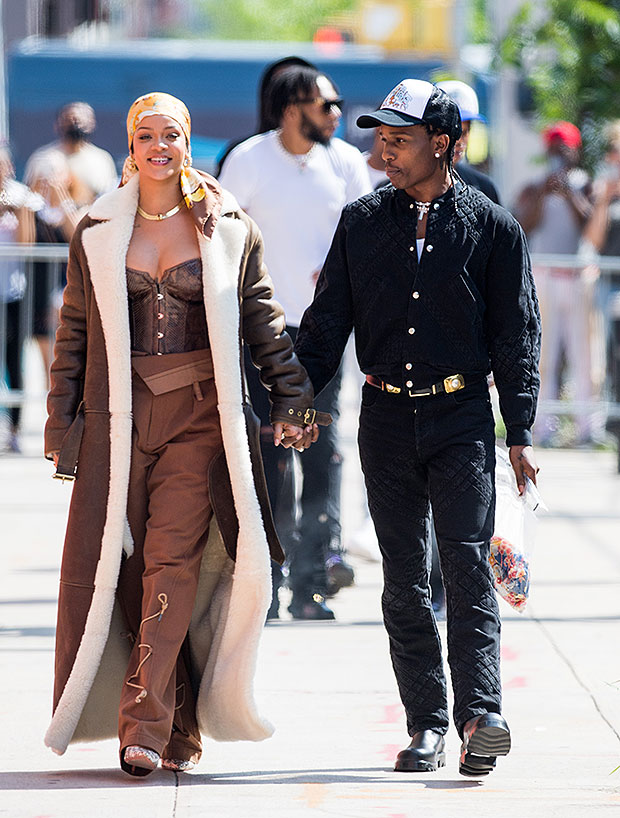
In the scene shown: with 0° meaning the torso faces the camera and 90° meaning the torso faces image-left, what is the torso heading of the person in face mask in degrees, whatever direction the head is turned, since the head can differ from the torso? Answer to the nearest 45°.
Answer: approximately 0°

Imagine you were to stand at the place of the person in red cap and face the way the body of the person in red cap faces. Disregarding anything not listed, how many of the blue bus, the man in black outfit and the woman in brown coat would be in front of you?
2

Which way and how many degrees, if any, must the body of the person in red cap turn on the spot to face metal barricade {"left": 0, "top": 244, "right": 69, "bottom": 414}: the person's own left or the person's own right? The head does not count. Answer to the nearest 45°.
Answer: approximately 90° to the person's own right

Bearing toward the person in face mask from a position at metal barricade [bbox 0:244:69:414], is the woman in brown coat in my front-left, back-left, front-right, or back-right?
back-right

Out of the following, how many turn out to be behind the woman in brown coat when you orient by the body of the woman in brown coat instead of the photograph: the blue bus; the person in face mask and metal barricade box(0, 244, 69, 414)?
3

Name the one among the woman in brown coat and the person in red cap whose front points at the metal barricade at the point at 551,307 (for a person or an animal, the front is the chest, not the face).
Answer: the person in red cap

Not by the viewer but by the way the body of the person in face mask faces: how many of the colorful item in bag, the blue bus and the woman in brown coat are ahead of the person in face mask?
2

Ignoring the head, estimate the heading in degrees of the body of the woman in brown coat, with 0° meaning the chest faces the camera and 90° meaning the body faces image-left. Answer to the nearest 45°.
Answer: approximately 0°

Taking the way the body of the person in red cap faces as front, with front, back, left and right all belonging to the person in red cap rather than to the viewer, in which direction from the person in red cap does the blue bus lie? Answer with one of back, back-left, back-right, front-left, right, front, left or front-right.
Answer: back-right

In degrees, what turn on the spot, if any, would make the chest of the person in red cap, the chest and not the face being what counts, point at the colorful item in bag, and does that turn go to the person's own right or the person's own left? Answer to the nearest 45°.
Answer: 0° — they already face it
